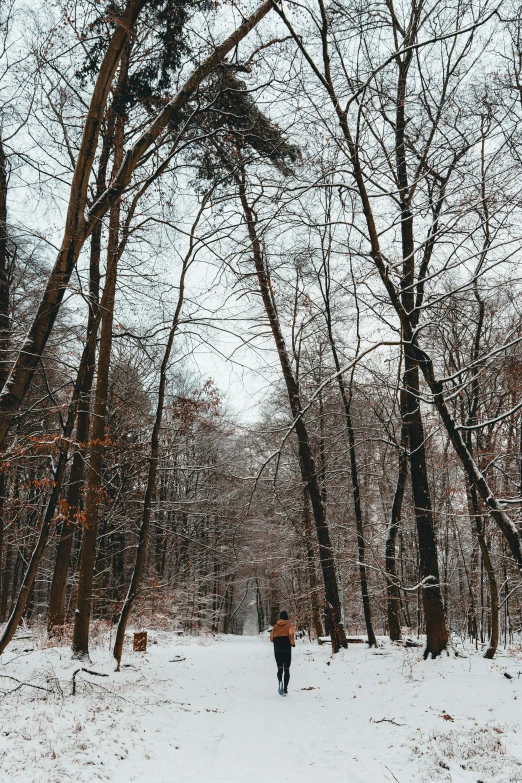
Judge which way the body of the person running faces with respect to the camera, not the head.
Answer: away from the camera
